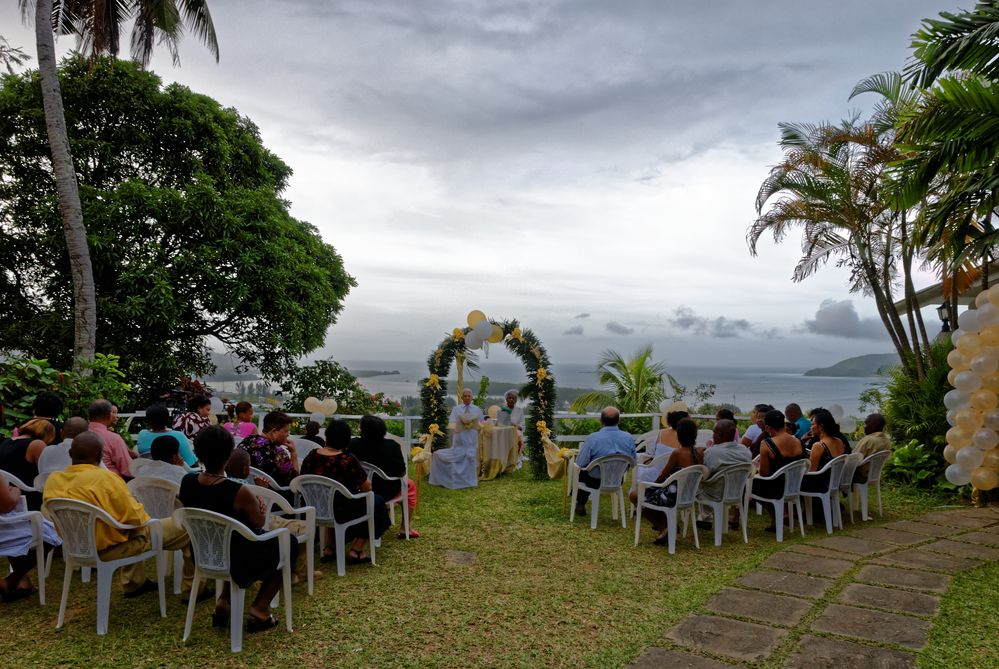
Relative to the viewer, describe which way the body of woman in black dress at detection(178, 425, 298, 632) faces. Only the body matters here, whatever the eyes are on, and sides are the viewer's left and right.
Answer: facing away from the viewer and to the right of the viewer

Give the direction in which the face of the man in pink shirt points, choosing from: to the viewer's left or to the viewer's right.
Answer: to the viewer's right

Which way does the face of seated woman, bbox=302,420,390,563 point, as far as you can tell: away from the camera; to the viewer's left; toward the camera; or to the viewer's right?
away from the camera

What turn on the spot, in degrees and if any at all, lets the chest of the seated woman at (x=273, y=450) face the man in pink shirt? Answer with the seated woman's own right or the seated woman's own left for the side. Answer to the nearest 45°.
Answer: approximately 135° to the seated woman's own left

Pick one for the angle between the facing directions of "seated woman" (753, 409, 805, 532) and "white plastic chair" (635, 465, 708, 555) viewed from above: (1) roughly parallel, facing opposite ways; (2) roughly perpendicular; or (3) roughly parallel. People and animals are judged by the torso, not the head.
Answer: roughly parallel

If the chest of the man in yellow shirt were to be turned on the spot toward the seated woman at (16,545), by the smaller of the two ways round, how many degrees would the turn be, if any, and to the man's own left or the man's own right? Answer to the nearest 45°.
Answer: approximately 90° to the man's own left

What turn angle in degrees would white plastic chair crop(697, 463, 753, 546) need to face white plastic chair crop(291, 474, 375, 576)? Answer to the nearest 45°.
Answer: approximately 90° to its left

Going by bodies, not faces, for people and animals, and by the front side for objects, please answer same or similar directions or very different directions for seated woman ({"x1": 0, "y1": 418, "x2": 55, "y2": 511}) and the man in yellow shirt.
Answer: same or similar directions

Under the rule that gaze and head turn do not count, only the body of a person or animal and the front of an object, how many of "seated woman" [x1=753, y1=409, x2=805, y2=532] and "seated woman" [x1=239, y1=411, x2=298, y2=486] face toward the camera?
0

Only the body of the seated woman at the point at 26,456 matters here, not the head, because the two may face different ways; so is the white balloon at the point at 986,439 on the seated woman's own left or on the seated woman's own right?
on the seated woman's own right

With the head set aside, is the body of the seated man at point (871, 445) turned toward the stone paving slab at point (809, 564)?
no

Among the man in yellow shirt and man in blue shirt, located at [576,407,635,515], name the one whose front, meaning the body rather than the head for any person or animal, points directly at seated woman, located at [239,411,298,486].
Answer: the man in yellow shirt

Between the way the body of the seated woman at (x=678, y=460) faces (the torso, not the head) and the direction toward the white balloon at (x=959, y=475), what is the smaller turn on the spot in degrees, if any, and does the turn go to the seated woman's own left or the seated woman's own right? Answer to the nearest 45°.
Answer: approximately 90° to the seated woman's own right

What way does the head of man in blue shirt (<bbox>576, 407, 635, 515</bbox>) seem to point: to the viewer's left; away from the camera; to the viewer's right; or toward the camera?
away from the camera

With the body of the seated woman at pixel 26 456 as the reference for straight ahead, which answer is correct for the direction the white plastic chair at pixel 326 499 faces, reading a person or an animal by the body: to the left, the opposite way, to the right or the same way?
the same way

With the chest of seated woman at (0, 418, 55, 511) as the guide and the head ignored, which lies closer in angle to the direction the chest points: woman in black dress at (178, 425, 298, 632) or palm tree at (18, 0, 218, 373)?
the palm tree

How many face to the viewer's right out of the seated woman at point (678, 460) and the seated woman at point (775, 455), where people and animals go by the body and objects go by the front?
0

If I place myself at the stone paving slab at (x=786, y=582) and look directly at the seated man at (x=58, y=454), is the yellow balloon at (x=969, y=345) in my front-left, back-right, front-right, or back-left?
back-right

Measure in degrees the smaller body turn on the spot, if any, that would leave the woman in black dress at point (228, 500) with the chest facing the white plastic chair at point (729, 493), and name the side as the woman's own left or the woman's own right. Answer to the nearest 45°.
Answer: approximately 45° to the woman's own right

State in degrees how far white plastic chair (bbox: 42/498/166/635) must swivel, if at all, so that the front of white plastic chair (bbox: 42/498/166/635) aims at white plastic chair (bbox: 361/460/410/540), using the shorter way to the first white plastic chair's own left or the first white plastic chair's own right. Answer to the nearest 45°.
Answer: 0° — it already faces it

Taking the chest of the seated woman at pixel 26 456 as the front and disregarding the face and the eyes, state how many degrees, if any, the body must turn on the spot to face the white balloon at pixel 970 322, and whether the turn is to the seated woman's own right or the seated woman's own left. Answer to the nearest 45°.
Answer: approximately 45° to the seated woman's own right

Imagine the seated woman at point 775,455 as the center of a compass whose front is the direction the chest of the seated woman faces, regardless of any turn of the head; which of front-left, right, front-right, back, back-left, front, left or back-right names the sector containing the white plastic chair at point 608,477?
front-left
